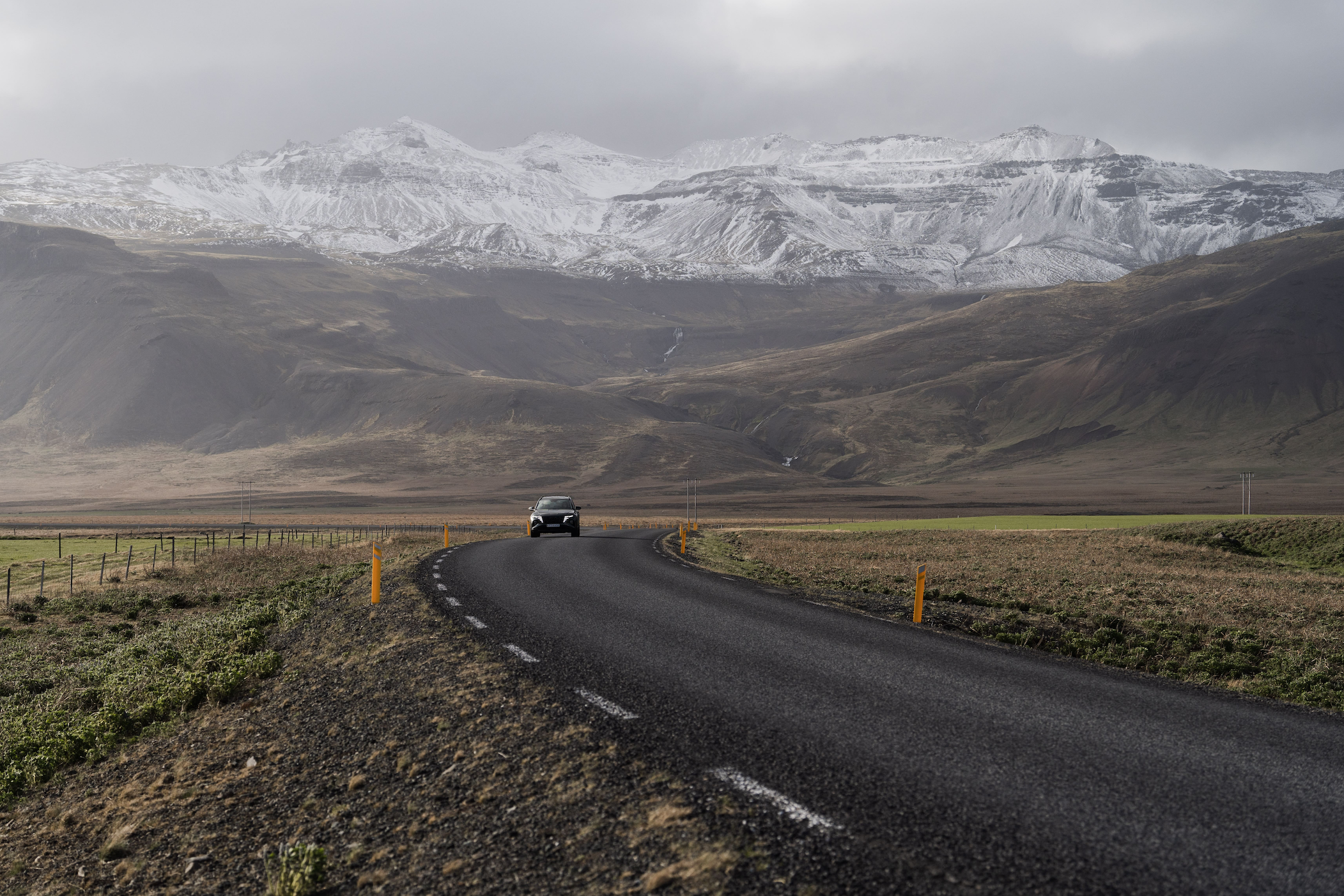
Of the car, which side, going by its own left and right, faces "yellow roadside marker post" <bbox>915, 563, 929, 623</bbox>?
front

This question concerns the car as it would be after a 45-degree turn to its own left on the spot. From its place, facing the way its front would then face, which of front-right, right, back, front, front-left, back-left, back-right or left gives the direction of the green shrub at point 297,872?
front-right

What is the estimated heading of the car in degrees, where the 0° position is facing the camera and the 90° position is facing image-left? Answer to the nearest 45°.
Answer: approximately 0°

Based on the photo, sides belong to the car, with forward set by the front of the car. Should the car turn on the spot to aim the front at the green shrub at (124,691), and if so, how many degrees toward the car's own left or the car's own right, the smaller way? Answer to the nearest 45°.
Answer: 0° — it already faces it
